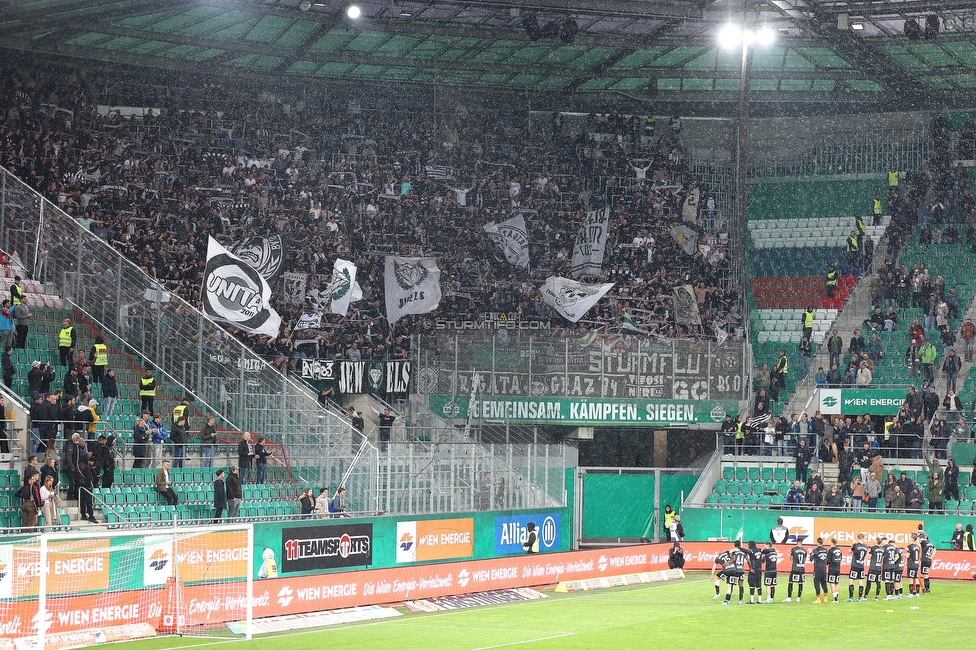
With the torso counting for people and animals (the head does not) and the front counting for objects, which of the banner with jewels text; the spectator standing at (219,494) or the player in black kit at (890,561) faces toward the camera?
the banner with jewels text

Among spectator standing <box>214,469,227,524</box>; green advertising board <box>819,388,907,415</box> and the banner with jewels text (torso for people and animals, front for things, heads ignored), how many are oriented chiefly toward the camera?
2

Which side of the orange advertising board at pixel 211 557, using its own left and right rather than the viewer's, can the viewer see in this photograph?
front

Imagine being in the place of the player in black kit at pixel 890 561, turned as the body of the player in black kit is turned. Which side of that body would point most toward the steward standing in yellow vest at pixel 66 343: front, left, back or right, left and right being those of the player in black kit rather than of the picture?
left

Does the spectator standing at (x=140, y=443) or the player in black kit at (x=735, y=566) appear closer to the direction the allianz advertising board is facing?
the player in black kit

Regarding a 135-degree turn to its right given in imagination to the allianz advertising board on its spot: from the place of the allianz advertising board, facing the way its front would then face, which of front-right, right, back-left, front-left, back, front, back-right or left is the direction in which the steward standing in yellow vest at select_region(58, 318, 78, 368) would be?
front-left

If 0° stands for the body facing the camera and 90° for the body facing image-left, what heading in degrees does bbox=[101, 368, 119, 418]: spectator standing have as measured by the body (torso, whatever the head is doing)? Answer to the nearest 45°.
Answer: approximately 315°

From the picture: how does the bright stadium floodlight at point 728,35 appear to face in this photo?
toward the camera

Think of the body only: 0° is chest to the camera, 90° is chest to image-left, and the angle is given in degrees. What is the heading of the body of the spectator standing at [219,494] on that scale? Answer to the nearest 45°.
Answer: approximately 270°

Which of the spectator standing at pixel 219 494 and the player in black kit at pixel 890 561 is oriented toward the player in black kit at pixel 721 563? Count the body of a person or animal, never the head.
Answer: the spectator standing

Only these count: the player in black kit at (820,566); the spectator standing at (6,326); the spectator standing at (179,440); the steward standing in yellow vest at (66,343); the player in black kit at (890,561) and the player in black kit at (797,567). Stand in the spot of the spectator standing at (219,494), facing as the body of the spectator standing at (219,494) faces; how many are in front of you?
3

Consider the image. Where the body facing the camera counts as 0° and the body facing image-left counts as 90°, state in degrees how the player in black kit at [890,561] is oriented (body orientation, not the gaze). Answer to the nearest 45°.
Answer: approximately 180°

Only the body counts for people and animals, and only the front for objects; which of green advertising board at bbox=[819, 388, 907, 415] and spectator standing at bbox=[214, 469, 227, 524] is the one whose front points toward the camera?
the green advertising board

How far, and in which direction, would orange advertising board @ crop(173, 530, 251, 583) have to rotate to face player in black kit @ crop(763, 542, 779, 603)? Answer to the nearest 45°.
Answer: approximately 90° to its left

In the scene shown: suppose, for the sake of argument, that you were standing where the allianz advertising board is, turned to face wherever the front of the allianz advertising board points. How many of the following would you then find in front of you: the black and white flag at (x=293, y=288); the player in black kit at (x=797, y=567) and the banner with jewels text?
1
